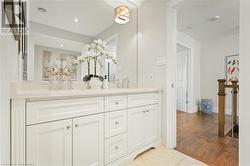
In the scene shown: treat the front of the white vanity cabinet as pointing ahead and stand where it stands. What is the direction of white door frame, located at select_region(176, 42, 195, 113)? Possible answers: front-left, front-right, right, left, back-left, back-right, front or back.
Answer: left

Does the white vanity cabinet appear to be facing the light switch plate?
no

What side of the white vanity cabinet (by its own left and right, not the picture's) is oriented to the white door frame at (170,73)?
left

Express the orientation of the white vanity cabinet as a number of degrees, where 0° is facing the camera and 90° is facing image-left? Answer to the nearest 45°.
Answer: approximately 315°

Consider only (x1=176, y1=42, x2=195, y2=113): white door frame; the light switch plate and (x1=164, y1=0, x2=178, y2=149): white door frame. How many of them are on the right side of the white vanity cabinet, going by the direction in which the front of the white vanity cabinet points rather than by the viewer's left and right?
0
